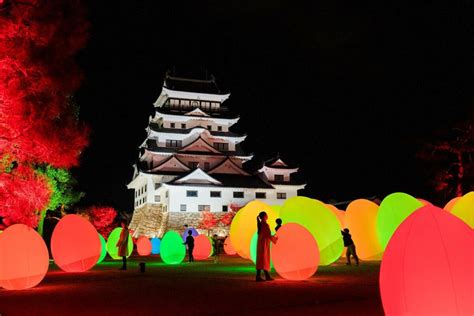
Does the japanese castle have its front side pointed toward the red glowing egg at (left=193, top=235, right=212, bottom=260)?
yes

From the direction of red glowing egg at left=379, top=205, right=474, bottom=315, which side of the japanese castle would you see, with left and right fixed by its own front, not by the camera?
front

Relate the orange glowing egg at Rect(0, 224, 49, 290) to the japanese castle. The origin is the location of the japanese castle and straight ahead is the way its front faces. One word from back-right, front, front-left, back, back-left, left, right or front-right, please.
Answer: front

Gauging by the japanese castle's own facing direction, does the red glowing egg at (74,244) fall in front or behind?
in front

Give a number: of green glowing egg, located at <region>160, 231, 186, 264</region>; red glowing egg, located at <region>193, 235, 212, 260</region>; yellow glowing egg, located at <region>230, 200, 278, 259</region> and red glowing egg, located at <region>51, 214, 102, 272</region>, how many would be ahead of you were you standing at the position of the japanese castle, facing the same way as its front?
4

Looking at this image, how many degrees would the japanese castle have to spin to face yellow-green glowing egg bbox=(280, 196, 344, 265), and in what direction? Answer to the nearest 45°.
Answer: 0° — it already faces it

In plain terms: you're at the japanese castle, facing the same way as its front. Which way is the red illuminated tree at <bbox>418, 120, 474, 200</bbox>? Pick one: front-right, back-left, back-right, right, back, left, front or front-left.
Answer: front-left

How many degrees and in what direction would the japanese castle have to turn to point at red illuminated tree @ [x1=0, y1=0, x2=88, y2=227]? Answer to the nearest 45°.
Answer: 0° — it already faces it

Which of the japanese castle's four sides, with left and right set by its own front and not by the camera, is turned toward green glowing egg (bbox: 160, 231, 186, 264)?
front

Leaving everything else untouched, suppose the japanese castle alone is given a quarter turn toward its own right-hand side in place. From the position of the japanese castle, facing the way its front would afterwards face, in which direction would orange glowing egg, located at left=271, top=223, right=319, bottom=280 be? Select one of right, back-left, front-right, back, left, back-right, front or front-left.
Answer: left

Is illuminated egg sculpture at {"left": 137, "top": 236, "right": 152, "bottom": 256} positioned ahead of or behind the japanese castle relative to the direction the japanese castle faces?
ahead

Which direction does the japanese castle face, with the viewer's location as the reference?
facing the viewer

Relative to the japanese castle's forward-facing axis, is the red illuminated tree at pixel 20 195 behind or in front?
in front

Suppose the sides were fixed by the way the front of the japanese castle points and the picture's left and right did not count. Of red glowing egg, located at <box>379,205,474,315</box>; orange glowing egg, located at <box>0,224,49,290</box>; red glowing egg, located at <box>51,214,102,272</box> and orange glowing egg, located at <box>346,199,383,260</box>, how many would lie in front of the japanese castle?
4
